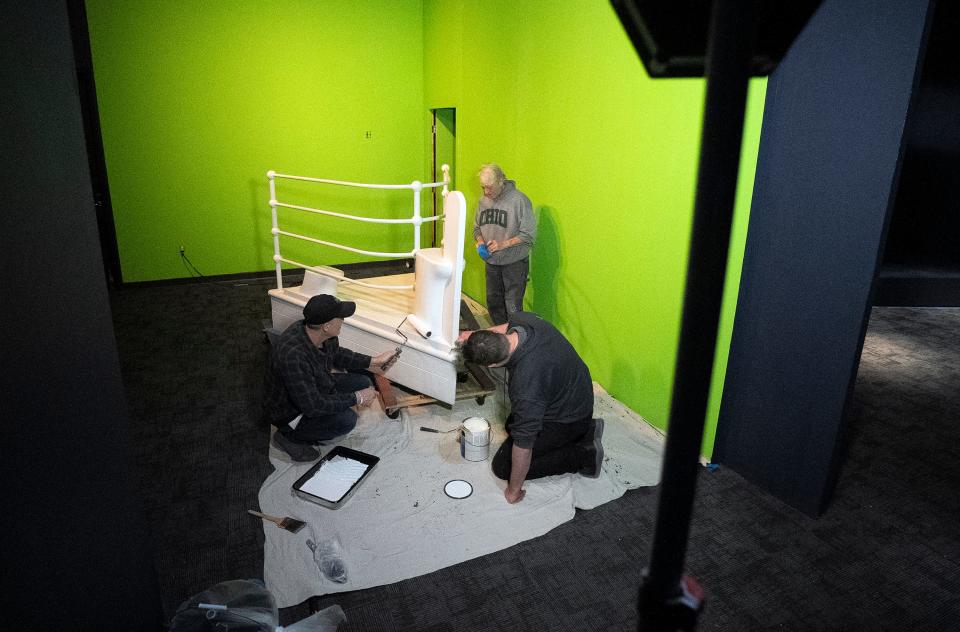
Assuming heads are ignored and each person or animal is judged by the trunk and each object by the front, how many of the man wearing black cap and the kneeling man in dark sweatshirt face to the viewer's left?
1

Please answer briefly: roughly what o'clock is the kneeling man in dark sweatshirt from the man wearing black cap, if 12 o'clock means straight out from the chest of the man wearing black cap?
The kneeling man in dark sweatshirt is roughly at 1 o'clock from the man wearing black cap.

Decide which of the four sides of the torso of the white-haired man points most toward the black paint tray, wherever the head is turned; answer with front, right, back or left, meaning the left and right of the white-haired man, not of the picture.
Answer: front

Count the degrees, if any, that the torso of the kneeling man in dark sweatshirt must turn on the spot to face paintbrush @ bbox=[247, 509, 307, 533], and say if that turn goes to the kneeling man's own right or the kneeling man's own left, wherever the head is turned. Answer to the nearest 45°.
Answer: approximately 45° to the kneeling man's own left

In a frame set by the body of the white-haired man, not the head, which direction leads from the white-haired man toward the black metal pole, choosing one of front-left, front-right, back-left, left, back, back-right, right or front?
front-left

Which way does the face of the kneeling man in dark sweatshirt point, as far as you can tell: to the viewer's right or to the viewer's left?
to the viewer's left

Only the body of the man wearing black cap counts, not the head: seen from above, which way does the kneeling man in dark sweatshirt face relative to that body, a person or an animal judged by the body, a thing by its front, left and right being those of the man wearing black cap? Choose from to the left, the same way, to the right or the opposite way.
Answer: the opposite way

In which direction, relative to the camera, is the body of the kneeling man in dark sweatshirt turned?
to the viewer's left

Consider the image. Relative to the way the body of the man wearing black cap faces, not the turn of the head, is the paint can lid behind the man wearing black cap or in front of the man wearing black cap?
in front

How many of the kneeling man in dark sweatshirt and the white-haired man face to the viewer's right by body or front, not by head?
0

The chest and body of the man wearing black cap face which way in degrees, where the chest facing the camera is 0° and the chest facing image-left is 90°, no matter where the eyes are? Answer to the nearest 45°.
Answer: approximately 270°

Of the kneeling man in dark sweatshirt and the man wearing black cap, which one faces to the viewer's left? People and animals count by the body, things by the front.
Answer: the kneeling man in dark sweatshirt
